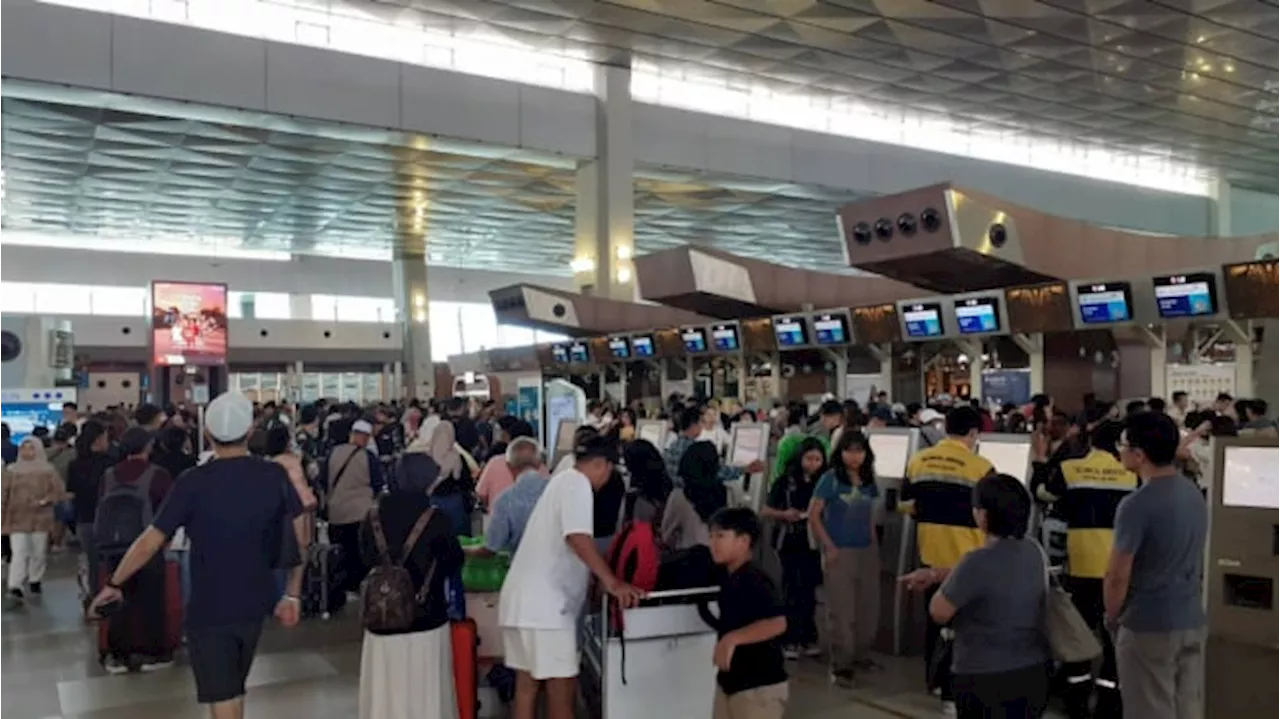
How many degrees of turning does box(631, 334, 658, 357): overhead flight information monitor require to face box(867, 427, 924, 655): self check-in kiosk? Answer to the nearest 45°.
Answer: approximately 45° to its left

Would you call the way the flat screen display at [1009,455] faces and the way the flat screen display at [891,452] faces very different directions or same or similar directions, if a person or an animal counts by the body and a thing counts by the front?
same or similar directions

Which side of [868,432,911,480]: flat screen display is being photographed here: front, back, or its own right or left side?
front

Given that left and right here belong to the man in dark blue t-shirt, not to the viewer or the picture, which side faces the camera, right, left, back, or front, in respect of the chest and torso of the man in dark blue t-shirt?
back

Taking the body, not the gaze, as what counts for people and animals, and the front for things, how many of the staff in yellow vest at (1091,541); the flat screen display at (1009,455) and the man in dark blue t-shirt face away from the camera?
2

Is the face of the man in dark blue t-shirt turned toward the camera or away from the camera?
away from the camera

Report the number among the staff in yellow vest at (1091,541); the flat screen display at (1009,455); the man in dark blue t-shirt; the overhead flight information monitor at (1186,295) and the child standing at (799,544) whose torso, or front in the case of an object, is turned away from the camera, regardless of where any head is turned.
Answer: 2

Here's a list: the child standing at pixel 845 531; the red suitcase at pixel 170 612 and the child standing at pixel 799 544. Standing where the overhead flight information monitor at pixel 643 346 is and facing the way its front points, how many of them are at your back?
0

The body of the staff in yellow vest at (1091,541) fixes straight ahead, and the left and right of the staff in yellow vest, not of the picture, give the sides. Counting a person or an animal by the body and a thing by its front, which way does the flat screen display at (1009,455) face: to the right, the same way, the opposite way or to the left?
the opposite way

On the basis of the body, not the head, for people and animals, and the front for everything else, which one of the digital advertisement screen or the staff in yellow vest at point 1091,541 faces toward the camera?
the digital advertisement screen

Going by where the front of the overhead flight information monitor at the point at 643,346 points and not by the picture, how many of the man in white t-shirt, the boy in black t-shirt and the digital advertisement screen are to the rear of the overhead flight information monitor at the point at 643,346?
0

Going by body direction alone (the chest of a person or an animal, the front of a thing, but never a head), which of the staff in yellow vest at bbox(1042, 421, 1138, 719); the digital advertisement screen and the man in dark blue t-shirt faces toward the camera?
the digital advertisement screen

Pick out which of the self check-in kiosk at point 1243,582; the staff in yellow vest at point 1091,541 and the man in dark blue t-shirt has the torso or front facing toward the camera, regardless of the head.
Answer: the self check-in kiosk

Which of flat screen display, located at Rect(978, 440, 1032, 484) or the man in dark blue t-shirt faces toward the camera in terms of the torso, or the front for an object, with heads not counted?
the flat screen display

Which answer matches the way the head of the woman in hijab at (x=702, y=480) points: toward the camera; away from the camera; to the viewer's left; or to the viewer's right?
away from the camera

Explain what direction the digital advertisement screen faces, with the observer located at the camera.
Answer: facing the viewer

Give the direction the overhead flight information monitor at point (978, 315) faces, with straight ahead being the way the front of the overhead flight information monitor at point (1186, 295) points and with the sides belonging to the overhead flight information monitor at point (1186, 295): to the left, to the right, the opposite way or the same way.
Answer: the same way

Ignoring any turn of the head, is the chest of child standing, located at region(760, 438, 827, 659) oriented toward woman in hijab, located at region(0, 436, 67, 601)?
no

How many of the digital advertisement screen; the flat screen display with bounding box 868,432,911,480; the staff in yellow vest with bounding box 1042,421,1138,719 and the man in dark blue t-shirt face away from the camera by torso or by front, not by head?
2

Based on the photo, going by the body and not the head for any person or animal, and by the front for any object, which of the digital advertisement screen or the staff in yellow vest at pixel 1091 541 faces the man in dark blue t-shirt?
the digital advertisement screen
